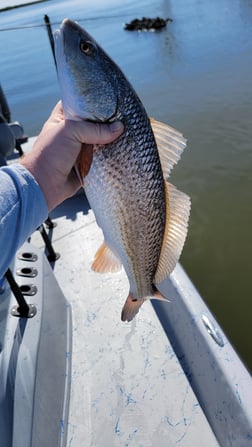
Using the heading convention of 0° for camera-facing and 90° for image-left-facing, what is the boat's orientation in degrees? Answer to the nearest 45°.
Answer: approximately 180°
